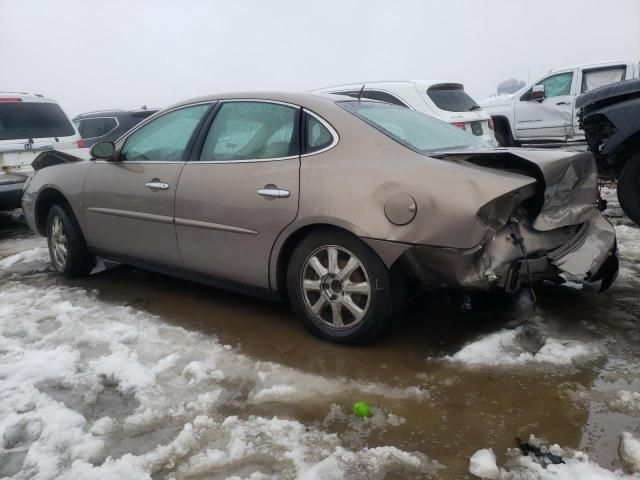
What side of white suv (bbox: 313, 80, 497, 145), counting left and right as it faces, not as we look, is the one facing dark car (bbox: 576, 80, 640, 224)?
back

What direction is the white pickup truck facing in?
to the viewer's left

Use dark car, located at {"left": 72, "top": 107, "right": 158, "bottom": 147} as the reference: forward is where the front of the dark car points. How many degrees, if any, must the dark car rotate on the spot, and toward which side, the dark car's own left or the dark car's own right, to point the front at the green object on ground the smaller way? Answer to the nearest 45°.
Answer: approximately 135° to the dark car's own left

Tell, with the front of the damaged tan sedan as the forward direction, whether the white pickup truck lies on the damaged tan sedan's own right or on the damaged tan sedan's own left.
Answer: on the damaged tan sedan's own right

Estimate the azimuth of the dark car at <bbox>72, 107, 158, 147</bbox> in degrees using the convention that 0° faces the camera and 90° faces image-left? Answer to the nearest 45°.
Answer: approximately 135°

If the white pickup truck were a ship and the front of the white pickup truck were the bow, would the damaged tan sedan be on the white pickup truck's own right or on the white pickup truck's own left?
on the white pickup truck's own left

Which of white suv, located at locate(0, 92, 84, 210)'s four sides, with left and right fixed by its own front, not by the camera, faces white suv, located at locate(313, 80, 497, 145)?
right

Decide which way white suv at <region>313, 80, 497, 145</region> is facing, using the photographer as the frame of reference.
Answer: facing away from the viewer and to the left of the viewer

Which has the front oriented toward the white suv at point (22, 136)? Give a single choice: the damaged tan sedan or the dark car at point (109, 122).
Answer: the damaged tan sedan

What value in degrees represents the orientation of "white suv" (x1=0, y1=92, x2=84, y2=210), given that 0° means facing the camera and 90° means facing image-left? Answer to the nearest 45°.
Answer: approximately 180°
